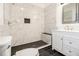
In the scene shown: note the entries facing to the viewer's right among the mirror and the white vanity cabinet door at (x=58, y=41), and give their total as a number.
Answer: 0

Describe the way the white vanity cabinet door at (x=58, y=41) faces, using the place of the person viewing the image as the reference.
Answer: facing the viewer and to the left of the viewer
